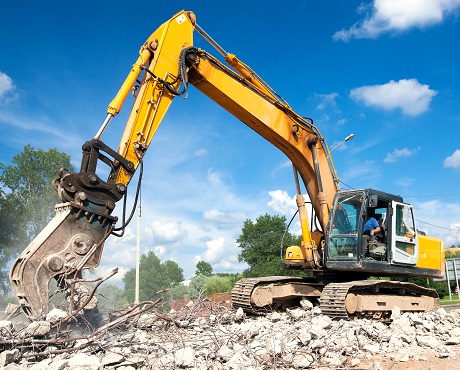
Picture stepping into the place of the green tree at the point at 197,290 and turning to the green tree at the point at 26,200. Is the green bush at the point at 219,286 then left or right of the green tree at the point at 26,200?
left

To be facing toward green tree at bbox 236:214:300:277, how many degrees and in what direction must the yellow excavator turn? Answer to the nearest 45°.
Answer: approximately 135° to its right

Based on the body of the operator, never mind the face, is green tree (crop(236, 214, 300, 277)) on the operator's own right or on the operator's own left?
on the operator's own right

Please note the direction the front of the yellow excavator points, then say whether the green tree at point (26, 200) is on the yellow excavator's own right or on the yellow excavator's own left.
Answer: on the yellow excavator's own right

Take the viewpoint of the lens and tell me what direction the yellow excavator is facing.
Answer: facing the viewer and to the left of the viewer

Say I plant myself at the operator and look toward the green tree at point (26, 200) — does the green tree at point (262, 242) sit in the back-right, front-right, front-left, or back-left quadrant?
front-right
